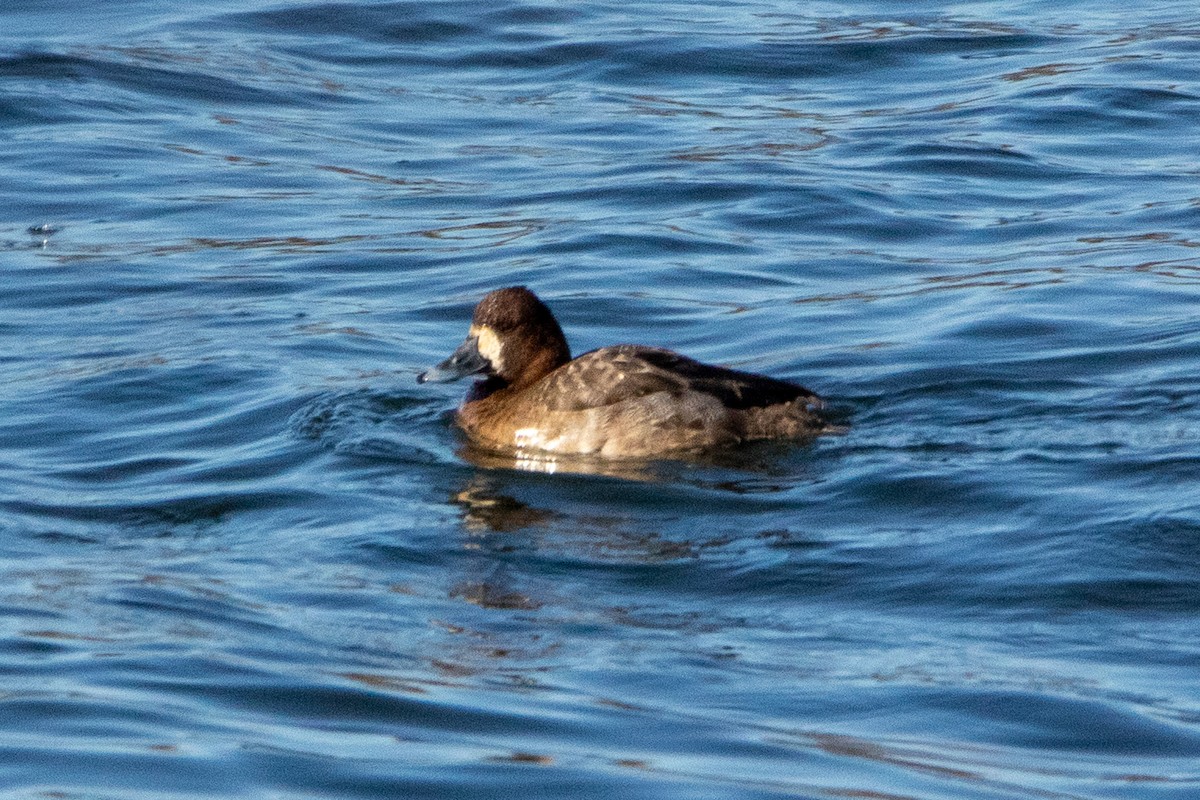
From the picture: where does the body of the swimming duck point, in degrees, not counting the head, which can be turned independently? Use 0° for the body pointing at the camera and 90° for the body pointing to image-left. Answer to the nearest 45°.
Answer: approximately 90°
